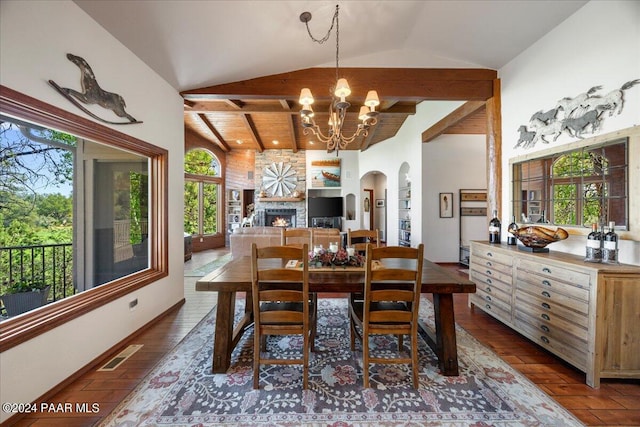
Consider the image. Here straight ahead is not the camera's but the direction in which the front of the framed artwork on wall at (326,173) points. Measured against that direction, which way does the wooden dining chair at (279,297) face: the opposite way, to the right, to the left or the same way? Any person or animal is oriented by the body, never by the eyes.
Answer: the opposite way

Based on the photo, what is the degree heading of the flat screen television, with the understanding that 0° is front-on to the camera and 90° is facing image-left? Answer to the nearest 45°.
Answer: approximately 0°

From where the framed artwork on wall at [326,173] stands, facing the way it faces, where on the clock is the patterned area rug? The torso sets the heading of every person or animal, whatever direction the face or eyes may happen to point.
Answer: The patterned area rug is roughly at 12 o'clock from the framed artwork on wall.

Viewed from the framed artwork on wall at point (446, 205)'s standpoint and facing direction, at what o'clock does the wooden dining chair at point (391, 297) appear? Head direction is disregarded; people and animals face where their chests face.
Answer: The wooden dining chair is roughly at 12 o'clock from the framed artwork on wall.

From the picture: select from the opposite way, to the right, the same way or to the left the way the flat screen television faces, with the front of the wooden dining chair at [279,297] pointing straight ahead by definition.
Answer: the opposite way

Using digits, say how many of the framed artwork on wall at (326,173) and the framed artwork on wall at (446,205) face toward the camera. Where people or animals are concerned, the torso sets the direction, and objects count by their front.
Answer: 2

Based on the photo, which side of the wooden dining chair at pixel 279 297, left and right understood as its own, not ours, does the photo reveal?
back

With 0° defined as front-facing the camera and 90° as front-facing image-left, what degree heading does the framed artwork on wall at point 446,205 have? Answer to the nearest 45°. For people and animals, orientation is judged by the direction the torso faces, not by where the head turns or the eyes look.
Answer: approximately 0°

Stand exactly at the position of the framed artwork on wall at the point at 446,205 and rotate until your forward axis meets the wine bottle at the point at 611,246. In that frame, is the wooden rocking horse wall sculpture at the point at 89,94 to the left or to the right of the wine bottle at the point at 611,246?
right

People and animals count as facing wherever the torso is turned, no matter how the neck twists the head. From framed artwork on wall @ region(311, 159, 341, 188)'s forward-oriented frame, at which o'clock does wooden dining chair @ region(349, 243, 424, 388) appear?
The wooden dining chair is roughly at 12 o'clock from the framed artwork on wall.

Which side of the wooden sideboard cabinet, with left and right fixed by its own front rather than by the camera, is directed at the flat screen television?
right

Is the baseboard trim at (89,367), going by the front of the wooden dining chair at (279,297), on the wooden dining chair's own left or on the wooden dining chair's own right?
on the wooden dining chair's own left
